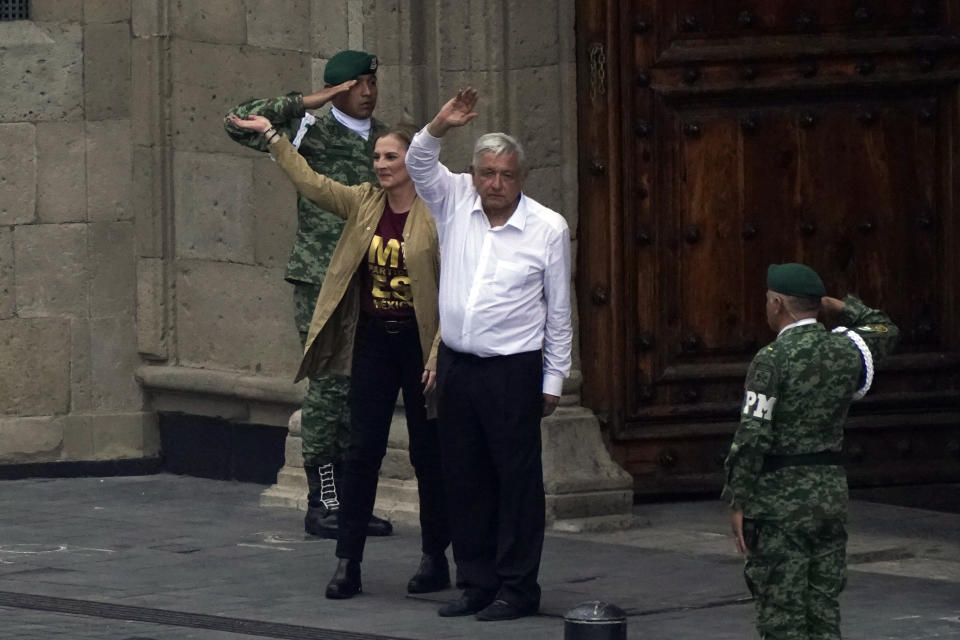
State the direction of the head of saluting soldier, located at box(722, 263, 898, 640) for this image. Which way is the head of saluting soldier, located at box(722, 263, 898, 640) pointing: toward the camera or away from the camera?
away from the camera

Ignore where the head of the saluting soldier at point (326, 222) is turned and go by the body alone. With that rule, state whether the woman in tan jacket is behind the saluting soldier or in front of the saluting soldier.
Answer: in front

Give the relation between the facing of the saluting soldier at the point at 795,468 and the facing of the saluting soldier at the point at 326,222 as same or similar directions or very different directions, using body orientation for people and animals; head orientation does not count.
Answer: very different directions

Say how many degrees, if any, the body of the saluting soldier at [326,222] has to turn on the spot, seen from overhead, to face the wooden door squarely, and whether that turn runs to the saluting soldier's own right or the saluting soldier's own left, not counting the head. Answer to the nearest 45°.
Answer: approximately 45° to the saluting soldier's own left

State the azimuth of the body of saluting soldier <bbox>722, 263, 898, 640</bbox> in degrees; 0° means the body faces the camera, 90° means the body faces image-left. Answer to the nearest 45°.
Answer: approximately 135°

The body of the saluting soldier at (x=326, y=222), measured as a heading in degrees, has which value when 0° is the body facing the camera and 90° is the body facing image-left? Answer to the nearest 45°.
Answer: approximately 315°

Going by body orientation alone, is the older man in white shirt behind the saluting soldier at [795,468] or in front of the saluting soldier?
in front

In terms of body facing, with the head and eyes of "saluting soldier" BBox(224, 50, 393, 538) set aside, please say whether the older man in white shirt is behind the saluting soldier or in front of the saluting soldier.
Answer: in front

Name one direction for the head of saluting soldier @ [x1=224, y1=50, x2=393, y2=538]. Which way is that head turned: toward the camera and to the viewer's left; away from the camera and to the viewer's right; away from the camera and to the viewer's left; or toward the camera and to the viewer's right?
toward the camera and to the viewer's right

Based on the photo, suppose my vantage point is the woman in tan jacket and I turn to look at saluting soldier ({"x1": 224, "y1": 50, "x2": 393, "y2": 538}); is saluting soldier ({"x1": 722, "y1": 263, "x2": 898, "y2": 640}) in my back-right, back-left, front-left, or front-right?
back-right

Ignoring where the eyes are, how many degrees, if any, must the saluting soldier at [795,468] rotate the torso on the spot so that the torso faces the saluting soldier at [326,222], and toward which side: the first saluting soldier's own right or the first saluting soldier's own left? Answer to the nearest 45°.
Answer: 0° — they already face them
